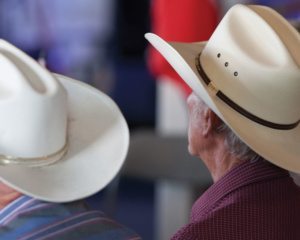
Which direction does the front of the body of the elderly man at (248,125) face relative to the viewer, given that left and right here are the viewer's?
facing away from the viewer and to the left of the viewer

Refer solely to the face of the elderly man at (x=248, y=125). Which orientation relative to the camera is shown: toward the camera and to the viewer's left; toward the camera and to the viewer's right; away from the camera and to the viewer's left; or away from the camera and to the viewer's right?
away from the camera and to the viewer's left

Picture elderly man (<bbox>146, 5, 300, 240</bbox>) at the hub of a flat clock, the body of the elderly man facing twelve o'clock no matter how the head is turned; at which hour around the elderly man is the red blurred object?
The red blurred object is roughly at 1 o'clock from the elderly man.

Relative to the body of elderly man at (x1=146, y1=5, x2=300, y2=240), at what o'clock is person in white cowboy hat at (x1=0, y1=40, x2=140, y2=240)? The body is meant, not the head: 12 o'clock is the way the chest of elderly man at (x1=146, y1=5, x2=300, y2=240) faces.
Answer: person in white cowboy hat at (x1=0, y1=40, x2=140, y2=240) is roughly at 10 o'clock from elderly man at (x1=146, y1=5, x2=300, y2=240).
